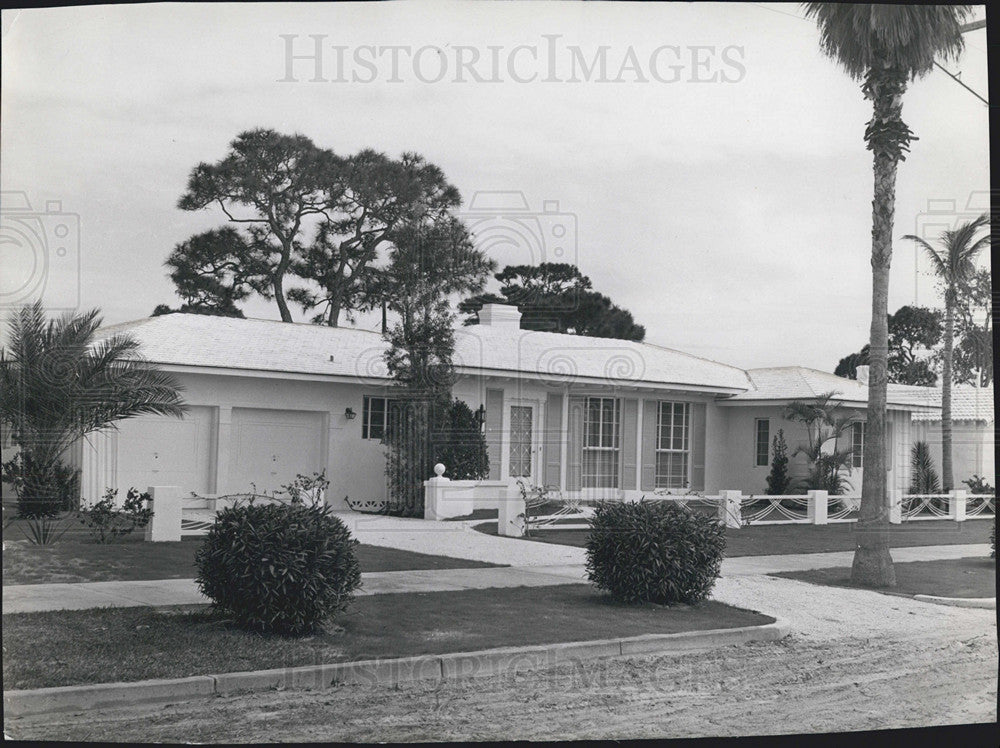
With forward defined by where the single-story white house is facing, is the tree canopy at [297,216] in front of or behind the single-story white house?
behind

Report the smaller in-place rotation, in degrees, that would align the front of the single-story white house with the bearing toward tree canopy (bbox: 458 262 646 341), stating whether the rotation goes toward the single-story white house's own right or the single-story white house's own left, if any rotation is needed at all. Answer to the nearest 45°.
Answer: approximately 135° to the single-story white house's own left

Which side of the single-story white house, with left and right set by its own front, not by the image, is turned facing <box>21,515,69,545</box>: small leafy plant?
right

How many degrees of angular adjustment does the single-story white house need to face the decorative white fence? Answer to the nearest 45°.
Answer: approximately 45° to its left

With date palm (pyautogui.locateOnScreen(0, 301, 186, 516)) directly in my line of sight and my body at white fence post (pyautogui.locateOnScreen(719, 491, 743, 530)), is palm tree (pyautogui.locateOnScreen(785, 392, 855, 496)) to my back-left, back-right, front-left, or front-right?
back-right

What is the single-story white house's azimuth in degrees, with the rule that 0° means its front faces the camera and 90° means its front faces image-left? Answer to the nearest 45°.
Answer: approximately 315°

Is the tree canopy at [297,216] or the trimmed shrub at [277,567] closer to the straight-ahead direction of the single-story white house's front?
the trimmed shrub

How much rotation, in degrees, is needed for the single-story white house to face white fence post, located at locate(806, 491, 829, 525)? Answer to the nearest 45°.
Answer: approximately 45° to its left
